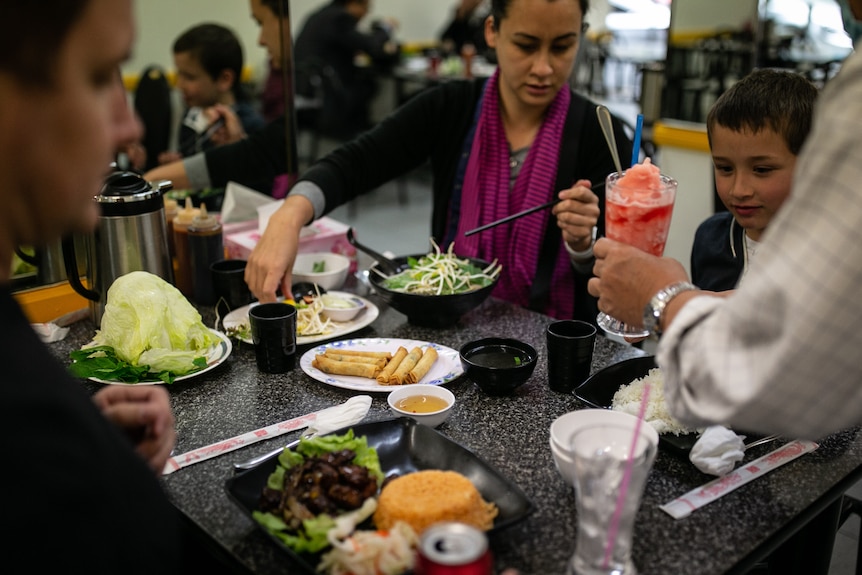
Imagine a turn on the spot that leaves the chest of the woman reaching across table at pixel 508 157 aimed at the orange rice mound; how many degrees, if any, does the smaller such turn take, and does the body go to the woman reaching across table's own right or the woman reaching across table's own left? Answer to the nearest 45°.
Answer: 0° — they already face it

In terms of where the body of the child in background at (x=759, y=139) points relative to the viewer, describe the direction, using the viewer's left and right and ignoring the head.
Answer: facing the viewer and to the left of the viewer

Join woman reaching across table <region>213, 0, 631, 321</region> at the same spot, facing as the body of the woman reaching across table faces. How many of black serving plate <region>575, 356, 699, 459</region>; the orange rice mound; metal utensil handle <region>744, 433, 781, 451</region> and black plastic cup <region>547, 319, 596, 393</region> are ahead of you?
4

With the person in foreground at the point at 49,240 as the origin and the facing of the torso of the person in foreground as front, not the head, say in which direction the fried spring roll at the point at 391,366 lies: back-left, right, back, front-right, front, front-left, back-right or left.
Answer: front-left

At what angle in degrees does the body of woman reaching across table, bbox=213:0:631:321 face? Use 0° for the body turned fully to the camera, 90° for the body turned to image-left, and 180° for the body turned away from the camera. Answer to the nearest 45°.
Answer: approximately 0°

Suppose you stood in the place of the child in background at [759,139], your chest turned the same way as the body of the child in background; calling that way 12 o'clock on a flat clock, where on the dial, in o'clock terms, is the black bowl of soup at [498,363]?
The black bowl of soup is roughly at 12 o'clock from the child in background.

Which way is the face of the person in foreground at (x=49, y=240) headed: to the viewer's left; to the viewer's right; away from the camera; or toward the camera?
to the viewer's right

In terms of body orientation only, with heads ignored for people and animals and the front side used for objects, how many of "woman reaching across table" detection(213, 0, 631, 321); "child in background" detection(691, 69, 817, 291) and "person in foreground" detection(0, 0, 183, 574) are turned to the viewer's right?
1

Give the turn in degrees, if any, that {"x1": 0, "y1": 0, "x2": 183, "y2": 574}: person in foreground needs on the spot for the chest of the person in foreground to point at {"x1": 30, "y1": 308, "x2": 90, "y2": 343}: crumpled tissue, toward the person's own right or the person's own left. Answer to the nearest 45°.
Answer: approximately 90° to the person's own left

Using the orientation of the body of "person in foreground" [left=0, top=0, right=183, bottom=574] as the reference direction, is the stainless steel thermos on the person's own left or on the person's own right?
on the person's own left

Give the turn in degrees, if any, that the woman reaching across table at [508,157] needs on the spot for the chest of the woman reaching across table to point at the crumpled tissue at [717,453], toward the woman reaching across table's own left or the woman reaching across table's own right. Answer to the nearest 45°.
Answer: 0° — they already face it

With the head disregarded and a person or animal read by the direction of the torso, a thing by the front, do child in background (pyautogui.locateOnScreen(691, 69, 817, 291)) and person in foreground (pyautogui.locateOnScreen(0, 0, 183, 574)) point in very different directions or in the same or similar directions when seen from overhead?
very different directions

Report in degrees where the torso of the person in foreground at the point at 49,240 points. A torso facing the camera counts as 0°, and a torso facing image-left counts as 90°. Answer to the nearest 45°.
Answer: approximately 270°

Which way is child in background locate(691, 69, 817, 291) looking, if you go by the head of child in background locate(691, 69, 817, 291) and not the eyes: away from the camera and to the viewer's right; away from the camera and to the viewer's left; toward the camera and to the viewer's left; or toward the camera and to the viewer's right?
toward the camera and to the viewer's left
